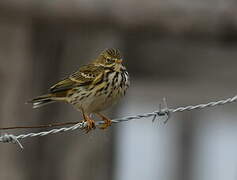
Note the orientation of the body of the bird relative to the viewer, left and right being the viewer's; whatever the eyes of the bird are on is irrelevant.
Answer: facing the viewer and to the right of the viewer
